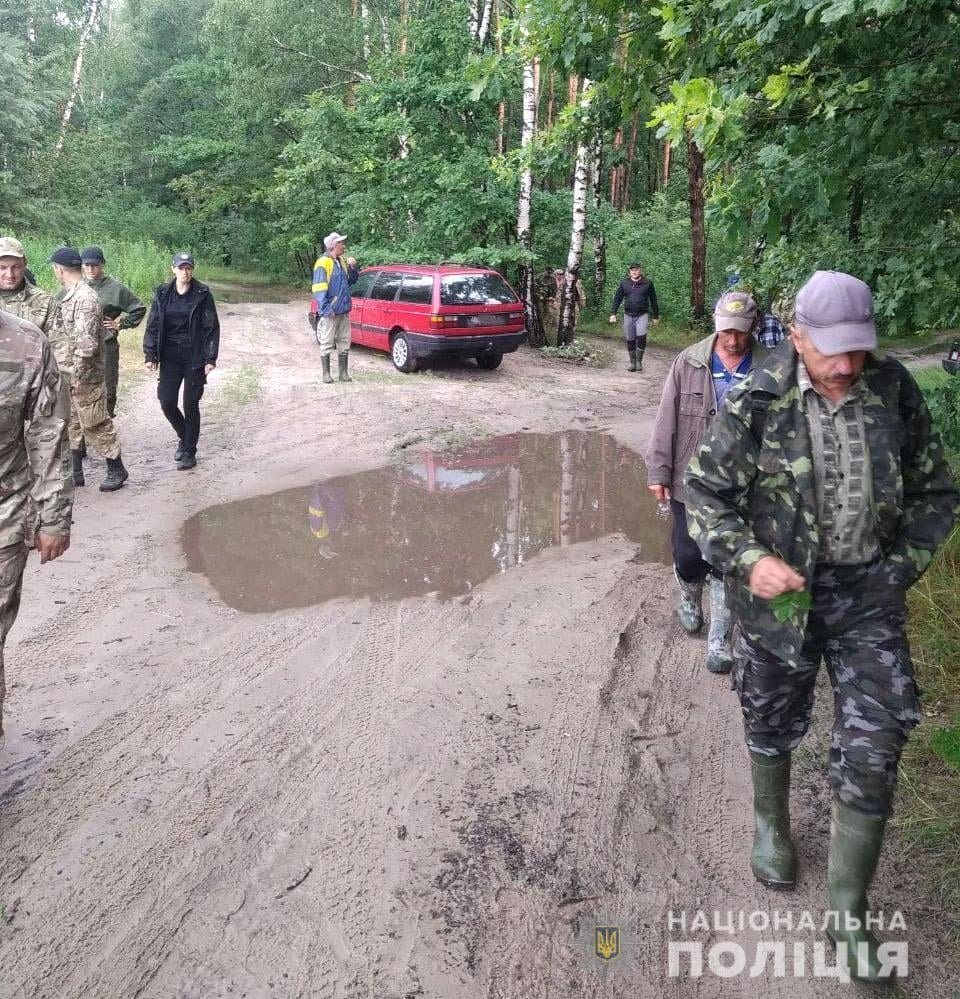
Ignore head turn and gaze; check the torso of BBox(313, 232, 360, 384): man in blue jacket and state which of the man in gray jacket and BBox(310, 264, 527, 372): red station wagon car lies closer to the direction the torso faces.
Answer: the man in gray jacket

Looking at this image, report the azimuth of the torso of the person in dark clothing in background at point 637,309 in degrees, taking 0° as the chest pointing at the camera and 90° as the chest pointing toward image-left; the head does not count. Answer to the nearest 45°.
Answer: approximately 0°

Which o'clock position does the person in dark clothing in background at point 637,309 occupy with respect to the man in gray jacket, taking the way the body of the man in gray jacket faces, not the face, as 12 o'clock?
The person in dark clothing in background is roughly at 6 o'clock from the man in gray jacket.

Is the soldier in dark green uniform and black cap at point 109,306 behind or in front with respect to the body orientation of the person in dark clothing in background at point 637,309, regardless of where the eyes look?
in front

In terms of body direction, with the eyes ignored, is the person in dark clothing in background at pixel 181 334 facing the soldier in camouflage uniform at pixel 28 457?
yes

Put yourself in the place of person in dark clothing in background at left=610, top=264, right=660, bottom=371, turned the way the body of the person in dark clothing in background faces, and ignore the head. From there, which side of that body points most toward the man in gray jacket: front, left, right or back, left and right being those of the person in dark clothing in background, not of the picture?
front

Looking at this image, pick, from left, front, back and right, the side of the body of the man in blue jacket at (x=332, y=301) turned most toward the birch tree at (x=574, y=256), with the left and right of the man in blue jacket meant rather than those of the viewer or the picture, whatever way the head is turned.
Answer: left

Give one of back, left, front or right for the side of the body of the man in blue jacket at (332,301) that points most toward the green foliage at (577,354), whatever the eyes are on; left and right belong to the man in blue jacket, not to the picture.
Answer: left

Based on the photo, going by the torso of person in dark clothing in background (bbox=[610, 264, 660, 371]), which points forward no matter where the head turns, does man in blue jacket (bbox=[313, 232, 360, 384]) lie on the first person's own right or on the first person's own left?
on the first person's own right

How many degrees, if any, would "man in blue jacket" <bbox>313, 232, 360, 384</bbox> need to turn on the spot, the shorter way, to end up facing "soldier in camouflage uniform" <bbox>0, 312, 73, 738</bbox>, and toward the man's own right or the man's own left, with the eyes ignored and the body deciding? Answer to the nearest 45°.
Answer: approximately 45° to the man's own right

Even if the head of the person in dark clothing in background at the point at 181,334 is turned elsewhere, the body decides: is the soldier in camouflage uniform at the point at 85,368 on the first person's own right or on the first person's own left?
on the first person's own right

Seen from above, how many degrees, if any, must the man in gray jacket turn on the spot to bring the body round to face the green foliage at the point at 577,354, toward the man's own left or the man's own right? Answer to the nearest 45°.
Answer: approximately 180°
